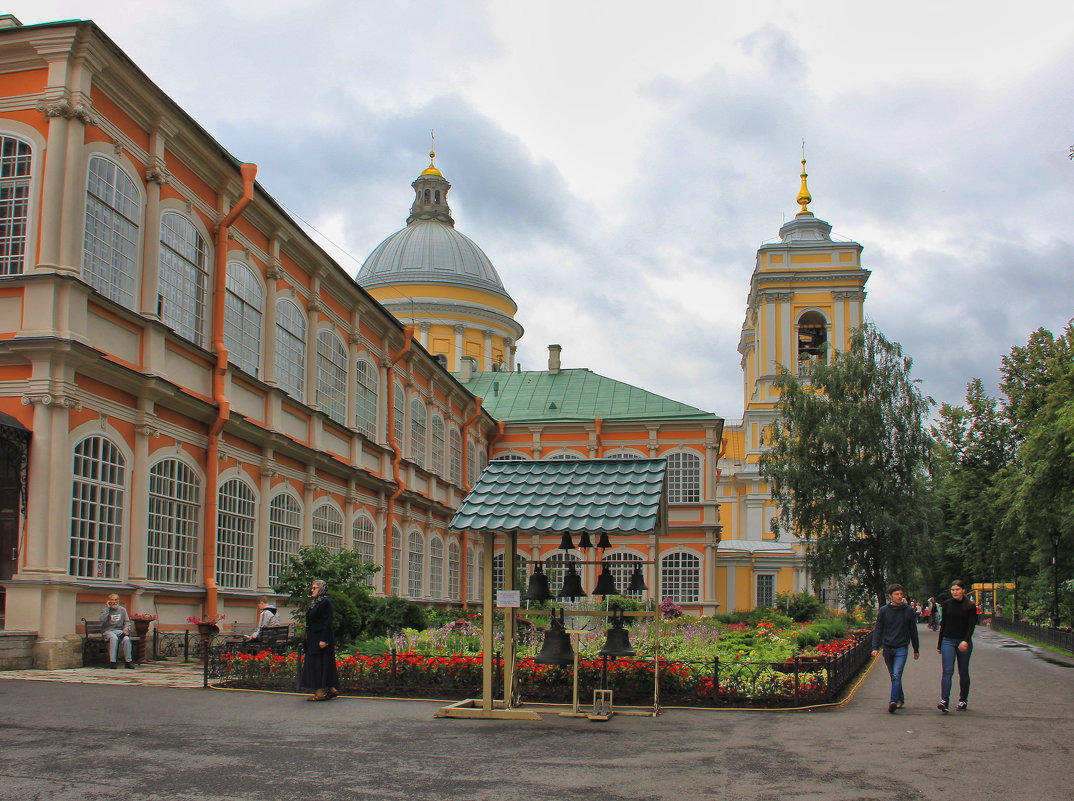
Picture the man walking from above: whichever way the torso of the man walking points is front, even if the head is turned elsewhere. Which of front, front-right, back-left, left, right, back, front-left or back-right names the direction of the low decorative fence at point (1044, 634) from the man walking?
back

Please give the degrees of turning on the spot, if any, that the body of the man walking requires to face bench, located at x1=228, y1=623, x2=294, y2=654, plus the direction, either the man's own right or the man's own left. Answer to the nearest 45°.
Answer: approximately 90° to the man's own right

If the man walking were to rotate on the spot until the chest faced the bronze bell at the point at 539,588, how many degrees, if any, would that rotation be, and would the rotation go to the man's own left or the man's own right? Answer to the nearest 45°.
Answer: approximately 45° to the man's own right

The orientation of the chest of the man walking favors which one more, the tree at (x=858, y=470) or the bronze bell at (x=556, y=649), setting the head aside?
the bronze bell

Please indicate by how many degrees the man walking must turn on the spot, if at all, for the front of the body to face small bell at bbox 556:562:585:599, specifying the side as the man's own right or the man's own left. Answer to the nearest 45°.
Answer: approximately 45° to the man's own right

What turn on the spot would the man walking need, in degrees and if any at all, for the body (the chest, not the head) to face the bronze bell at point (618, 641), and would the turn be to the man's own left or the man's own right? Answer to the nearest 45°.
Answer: approximately 45° to the man's own right

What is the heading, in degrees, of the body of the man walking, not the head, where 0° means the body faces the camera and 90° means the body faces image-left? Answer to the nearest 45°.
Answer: approximately 0°

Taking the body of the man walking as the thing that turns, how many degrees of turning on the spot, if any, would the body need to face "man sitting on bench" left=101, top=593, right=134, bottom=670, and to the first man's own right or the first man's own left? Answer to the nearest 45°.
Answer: approximately 90° to the first man's own right

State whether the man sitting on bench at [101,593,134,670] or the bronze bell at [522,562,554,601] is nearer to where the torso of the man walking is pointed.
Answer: the bronze bell

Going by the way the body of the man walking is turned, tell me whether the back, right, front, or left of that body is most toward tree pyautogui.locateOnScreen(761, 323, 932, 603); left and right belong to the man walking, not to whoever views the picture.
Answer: back

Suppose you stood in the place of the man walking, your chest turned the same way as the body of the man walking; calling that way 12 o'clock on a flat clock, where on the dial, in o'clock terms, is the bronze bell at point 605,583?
The bronze bell is roughly at 2 o'clock from the man walking.
